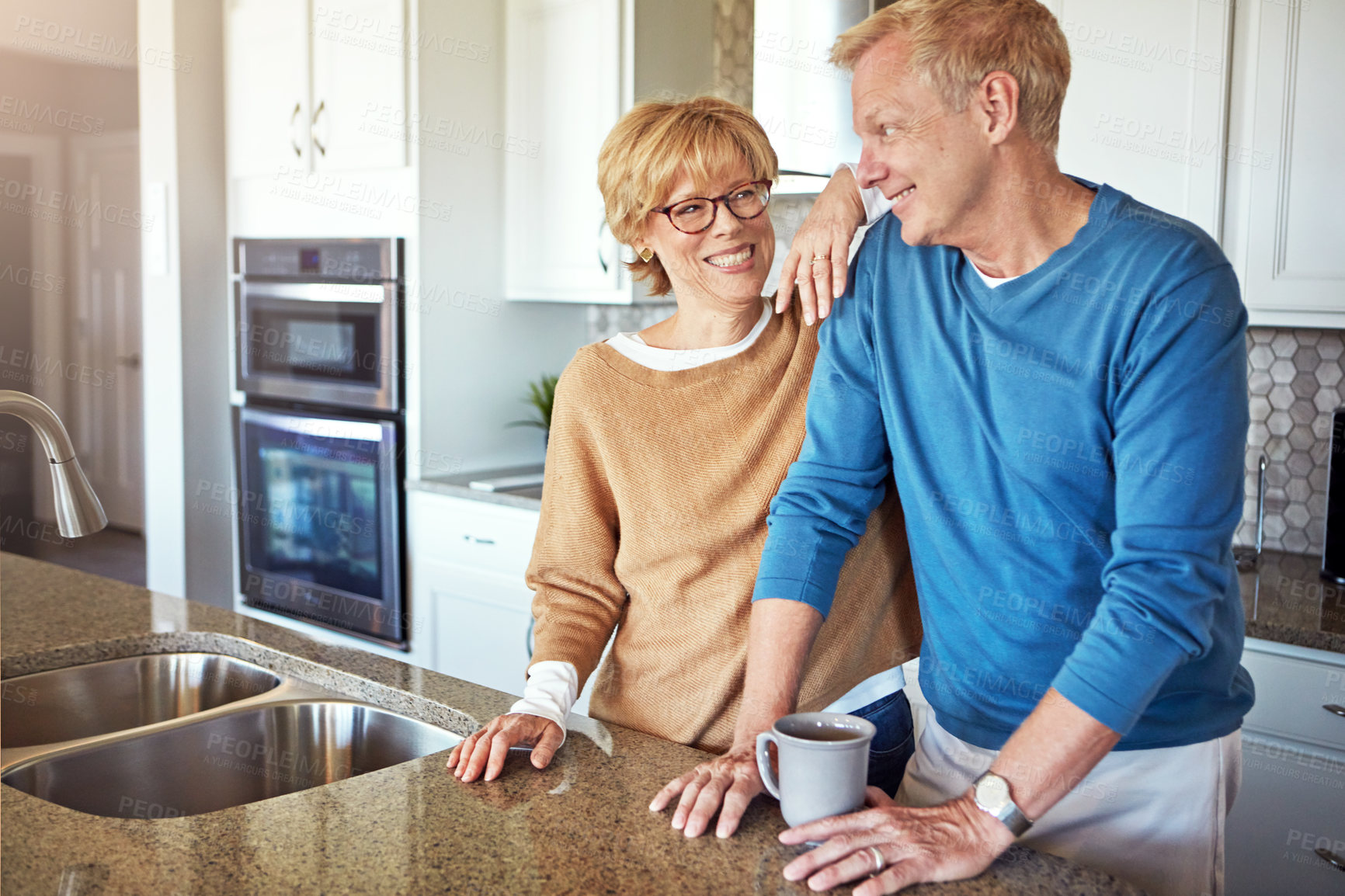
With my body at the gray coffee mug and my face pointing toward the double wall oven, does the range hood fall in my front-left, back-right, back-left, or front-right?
front-right

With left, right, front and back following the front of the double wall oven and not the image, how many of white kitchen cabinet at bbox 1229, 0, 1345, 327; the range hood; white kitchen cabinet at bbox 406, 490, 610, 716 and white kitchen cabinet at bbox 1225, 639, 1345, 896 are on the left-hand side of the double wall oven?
4

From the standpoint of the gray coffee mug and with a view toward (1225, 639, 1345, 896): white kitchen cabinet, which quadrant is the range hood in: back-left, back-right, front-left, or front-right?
front-left

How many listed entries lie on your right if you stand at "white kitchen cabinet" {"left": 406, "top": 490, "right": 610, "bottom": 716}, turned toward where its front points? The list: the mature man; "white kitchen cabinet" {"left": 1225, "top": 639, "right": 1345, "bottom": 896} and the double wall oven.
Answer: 1

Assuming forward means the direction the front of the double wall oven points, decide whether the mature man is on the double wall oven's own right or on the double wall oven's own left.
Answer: on the double wall oven's own left

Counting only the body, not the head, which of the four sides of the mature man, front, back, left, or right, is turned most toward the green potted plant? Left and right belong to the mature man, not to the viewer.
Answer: right

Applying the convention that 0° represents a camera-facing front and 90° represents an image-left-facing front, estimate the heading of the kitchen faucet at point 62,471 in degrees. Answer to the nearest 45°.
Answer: approximately 270°

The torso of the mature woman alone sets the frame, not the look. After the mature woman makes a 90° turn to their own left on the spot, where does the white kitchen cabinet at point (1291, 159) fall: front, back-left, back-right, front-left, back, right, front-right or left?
front-left

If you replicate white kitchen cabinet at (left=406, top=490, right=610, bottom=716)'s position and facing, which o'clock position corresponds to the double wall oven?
The double wall oven is roughly at 3 o'clock from the white kitchen cabinet.

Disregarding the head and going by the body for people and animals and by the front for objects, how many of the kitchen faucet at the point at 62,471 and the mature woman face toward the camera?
1

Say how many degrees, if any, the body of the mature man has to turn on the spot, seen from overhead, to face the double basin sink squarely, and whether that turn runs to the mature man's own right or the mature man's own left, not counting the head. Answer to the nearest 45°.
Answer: approximately 45° to the mature man's own right

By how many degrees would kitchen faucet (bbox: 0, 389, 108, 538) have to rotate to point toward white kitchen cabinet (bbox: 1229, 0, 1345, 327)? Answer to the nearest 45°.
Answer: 0° — it already faces it

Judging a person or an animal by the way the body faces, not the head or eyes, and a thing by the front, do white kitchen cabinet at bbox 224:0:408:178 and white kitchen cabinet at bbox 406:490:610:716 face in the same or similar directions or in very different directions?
same or similar directions

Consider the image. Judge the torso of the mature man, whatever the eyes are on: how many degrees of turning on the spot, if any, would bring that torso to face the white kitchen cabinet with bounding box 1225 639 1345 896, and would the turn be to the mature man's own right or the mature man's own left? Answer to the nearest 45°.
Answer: approximately 180°

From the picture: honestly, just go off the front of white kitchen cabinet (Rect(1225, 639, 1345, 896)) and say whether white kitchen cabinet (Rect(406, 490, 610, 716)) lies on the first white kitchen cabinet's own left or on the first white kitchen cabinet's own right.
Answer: on the first white kitchen cabinet's own right
